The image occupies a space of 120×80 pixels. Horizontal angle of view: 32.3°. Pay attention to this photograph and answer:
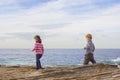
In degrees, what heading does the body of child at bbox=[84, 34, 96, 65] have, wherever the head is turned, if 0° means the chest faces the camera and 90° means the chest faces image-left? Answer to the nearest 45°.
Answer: approximately 90°
